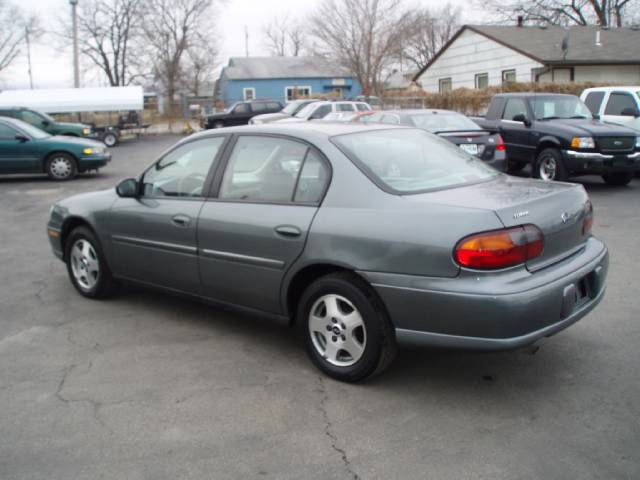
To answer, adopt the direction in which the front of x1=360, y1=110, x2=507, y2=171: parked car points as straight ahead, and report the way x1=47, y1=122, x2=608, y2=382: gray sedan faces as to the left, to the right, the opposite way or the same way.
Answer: the same way

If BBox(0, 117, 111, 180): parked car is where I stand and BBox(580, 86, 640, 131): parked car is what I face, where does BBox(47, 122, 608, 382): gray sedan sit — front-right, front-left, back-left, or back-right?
front-right

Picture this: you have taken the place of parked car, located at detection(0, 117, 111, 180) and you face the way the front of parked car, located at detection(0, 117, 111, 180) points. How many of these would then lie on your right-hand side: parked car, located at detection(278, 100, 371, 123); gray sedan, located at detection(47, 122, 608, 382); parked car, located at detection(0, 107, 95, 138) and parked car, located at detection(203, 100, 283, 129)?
1

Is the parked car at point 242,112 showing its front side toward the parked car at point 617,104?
no

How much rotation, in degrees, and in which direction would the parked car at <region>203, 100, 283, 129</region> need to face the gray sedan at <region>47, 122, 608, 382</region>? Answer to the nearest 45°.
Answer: approximately 90° to its left

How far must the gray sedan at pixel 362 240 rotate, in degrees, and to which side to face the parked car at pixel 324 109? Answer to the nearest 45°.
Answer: approximately 45° to its right

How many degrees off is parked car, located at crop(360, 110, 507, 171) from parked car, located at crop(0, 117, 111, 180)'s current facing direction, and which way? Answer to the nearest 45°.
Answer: approximately 45° to its right

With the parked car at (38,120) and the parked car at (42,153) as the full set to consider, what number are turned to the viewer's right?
2

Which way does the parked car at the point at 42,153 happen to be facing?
to the viewer's right

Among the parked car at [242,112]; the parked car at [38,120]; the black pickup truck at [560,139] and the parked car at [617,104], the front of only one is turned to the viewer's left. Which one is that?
the parked car at [242,112]

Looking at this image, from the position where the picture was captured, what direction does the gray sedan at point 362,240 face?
facing away from the viewer and to the left of the viewer

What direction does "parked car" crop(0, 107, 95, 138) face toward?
to the viewer's right

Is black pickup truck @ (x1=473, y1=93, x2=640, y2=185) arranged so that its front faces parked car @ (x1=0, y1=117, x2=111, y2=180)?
no

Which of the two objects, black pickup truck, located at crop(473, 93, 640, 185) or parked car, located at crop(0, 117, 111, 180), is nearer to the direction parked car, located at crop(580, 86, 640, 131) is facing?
the black pickup truck

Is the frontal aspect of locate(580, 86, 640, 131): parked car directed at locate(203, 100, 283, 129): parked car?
no

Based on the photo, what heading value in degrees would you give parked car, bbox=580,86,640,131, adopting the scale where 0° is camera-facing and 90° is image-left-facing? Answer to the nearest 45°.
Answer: approximately 315°

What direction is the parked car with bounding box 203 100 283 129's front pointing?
to the viewer's left

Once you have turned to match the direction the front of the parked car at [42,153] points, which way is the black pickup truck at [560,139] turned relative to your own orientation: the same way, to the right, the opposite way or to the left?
to the right

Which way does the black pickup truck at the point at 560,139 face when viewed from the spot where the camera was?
facing the viewer and to the right of the viewer
